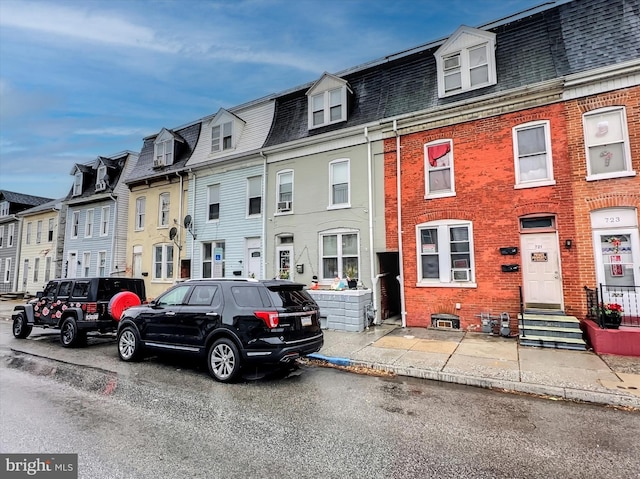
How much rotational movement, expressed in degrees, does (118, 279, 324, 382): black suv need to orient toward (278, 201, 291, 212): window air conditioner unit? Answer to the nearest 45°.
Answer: approximately 45° to its right

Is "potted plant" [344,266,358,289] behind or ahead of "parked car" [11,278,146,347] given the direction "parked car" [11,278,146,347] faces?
behind

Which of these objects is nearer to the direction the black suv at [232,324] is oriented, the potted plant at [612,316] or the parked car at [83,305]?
the parked car

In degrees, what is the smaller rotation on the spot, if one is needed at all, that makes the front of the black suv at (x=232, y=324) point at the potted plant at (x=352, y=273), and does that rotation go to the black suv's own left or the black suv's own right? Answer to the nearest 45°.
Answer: approximately 90° to the black suv's own right

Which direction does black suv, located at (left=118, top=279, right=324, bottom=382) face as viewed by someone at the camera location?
facing away from the viewer and to the left of the viewer

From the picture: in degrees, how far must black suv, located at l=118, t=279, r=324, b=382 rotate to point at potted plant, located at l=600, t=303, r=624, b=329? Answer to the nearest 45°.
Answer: approximately 135° to its right

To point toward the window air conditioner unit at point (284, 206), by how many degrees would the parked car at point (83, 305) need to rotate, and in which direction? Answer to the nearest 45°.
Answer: approximately 135° to its right

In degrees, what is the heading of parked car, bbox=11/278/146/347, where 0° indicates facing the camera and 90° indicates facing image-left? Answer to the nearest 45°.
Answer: approximately 135°

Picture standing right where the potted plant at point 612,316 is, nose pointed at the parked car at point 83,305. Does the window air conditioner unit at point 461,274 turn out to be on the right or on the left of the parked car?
right

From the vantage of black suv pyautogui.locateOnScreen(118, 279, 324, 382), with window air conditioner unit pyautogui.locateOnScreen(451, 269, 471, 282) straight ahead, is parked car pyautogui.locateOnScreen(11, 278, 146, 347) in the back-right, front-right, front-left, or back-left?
back-left
